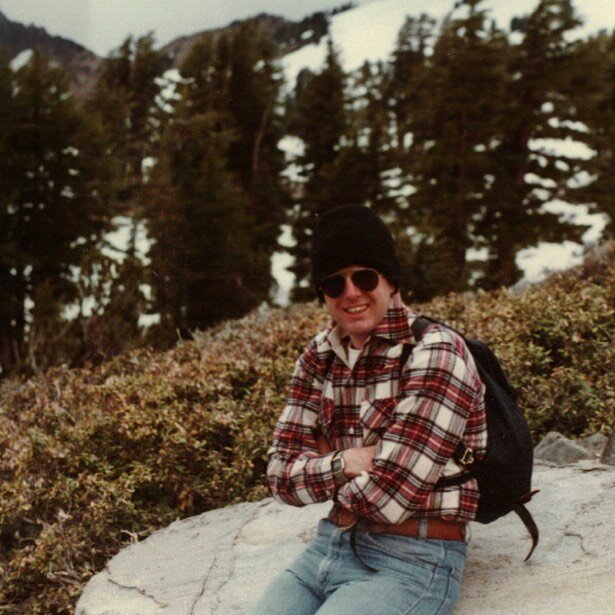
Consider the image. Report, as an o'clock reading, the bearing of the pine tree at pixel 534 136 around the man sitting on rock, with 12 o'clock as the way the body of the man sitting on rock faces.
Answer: The pine tree is roughly at 5 o'clock from the man sitting on rock.

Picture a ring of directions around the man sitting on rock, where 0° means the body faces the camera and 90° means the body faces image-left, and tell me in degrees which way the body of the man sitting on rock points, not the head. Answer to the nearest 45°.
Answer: approximately 45°

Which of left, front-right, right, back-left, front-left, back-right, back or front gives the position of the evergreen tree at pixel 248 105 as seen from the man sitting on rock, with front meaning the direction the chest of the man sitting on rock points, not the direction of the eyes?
back-right

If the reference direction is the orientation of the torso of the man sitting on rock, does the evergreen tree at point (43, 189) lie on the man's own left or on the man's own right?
on the man's own right

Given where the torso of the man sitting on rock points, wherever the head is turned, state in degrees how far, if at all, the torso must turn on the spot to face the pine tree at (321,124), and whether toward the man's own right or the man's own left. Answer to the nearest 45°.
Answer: approximately 135° to the man's own right

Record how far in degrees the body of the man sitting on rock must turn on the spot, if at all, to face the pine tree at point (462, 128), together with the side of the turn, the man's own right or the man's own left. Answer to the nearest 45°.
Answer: approximately 135° to the man's own right

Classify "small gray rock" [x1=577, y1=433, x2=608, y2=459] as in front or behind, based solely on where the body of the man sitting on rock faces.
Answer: behind

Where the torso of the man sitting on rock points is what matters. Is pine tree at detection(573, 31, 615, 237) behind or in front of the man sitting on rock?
behind
